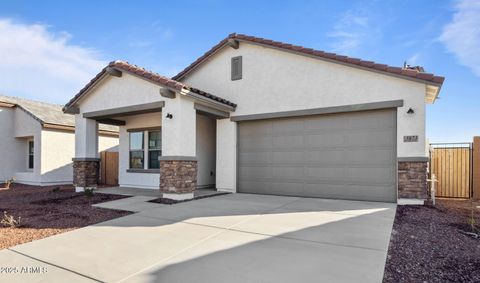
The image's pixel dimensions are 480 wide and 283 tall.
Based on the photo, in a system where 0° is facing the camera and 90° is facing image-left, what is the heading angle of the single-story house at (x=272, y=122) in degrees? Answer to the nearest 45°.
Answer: approximately 45°

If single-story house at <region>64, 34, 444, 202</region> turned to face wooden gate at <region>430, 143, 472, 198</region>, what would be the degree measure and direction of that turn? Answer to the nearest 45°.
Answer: approximately 135° to its left

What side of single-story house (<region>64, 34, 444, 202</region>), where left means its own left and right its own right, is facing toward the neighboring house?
right
